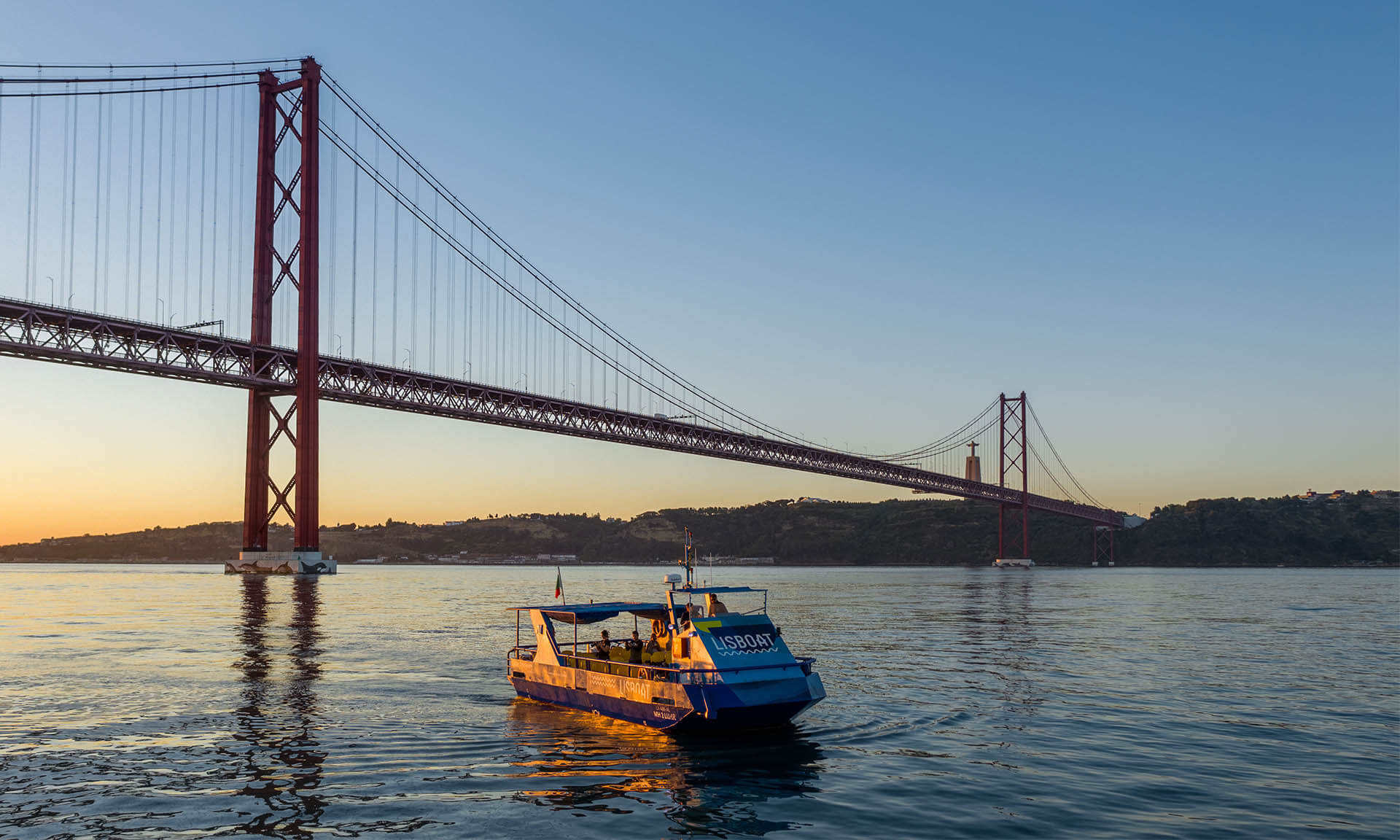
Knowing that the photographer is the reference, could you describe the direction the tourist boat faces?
facing the viewer and to the right of the viewer
